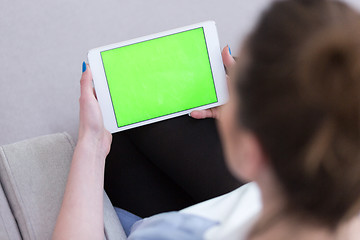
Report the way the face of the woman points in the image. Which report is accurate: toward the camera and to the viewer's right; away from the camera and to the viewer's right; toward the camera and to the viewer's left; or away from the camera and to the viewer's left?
away from the camera and to the viewer's left

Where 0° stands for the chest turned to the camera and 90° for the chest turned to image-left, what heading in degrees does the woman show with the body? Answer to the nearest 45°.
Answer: approximately 135°
